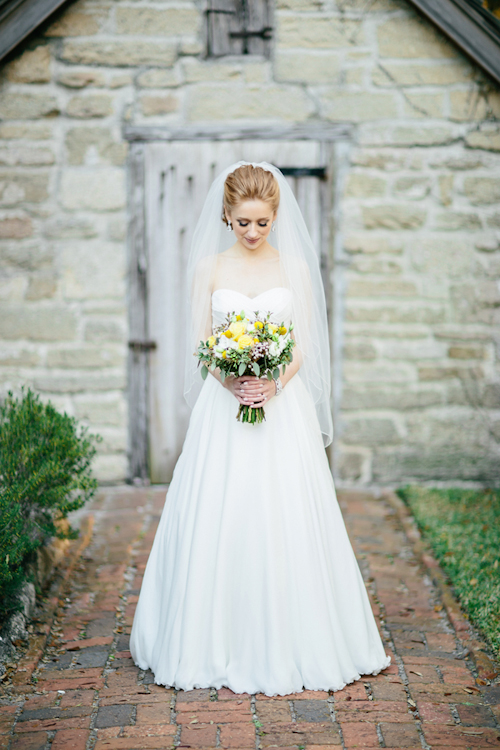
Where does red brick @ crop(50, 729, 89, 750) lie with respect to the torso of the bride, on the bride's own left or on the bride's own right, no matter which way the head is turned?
on the bride's own right

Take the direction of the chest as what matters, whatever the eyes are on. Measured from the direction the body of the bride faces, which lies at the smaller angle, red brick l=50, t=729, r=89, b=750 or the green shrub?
the red brick

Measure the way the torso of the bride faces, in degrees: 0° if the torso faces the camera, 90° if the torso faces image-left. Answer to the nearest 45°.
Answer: approximately 0°

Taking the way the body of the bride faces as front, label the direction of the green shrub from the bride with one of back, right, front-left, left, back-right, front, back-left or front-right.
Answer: back-right

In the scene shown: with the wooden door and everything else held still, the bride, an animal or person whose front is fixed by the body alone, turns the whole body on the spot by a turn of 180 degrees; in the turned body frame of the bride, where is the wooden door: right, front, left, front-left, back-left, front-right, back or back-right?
front
